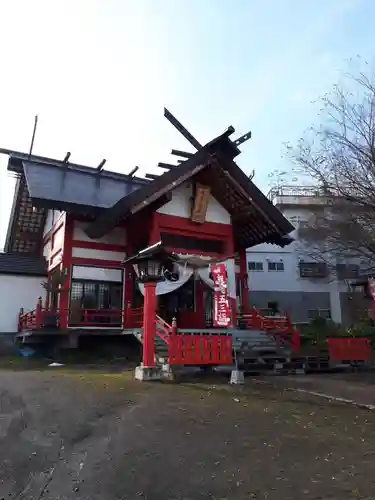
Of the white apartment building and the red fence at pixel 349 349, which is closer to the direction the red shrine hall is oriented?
the red fence

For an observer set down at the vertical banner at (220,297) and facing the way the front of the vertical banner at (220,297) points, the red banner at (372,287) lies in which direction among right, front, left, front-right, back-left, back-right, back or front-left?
left

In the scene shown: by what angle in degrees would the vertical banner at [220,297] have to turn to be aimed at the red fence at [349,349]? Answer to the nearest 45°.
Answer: approximately 90° to its left

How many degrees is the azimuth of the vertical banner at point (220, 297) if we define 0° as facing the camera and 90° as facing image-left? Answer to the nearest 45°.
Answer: approximately 0°

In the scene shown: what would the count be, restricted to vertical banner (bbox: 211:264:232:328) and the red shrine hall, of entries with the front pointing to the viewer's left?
0

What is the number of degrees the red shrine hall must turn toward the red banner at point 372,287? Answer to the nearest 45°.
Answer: approximately 45° to its left

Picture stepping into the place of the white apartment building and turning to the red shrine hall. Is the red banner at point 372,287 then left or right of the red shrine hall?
left

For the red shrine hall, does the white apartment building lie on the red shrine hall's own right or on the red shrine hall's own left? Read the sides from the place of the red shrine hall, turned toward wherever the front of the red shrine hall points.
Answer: on the red shrine hall's own left
